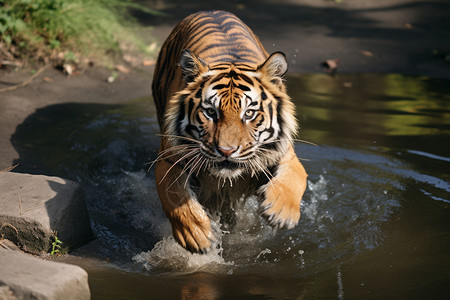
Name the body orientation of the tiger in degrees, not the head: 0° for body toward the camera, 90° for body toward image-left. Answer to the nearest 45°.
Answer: approximately 0°

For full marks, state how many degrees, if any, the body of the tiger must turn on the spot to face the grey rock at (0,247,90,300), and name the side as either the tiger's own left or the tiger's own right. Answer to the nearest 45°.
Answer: approximately 45° to the tiger's own right

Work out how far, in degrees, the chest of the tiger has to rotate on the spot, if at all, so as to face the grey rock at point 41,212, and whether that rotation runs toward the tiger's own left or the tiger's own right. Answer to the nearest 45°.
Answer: approximately 90° to the tiger's own right
